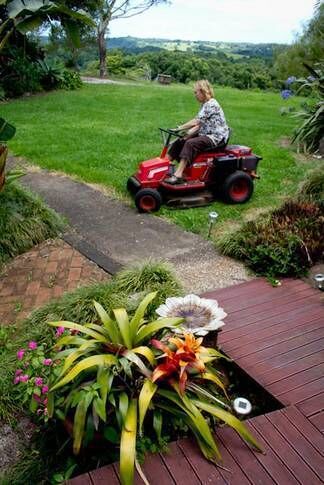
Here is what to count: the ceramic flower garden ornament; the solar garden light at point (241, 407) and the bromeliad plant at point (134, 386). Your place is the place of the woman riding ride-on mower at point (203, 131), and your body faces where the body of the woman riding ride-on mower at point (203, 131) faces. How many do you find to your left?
3

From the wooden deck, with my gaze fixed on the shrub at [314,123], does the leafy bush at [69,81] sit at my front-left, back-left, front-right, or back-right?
front-left

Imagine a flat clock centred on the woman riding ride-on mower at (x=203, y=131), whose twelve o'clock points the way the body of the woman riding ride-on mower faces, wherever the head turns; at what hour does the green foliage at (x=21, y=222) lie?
The green foliage is roughly at 11 o'clock from the woman riding ride-on mower.

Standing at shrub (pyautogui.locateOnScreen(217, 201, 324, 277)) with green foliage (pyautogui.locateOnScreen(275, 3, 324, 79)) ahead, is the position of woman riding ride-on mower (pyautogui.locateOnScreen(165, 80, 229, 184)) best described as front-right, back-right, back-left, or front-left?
front-left

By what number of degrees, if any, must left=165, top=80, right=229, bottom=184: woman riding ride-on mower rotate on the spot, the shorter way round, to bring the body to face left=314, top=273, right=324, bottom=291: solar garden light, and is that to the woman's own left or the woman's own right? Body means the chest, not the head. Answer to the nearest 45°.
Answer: approximately 135° to the woman's own left

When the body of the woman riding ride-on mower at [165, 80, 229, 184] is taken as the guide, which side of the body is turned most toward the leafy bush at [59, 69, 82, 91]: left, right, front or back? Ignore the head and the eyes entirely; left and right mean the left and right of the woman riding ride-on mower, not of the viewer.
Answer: right

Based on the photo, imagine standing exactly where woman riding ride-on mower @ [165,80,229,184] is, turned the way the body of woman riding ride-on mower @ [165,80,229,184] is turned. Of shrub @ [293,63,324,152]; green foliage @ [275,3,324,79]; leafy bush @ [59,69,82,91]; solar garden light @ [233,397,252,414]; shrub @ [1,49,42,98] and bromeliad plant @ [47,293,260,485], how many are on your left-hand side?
2

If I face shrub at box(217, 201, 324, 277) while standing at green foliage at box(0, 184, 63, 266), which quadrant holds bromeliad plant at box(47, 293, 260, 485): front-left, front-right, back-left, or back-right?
front-right

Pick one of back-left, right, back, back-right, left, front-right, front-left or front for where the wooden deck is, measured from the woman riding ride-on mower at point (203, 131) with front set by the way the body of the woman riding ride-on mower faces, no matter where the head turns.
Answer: left

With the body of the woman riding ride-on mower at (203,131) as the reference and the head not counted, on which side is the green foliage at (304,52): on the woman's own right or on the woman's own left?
on the woman's own right

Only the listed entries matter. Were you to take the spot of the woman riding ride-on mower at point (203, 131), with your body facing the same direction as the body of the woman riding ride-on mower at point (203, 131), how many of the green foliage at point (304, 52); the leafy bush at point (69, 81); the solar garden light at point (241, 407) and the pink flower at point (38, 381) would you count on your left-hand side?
2

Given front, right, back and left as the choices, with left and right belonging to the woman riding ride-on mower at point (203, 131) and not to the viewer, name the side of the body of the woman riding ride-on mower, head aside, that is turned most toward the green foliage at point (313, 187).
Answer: back

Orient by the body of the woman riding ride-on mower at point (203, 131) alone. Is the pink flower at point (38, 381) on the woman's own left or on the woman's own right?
on the woman's own left

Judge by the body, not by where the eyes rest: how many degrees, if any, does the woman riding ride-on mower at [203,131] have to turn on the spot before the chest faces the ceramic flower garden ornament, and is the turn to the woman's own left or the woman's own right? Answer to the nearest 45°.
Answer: approximately 90° to the woman's own left

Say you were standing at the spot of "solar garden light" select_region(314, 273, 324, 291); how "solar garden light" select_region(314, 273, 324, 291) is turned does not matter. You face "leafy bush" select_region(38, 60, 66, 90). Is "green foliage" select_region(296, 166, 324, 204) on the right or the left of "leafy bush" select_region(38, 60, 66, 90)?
right

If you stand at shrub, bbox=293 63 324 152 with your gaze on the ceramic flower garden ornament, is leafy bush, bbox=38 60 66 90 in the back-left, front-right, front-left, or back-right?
back-right

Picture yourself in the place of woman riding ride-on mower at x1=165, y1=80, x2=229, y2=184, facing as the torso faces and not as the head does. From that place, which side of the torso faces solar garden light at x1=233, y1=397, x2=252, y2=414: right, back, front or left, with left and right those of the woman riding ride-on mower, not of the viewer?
left

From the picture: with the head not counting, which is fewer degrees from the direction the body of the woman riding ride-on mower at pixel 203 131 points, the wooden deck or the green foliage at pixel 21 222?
the green foliage

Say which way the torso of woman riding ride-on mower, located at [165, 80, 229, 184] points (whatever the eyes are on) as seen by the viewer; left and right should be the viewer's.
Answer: facing to the left of the viewer
